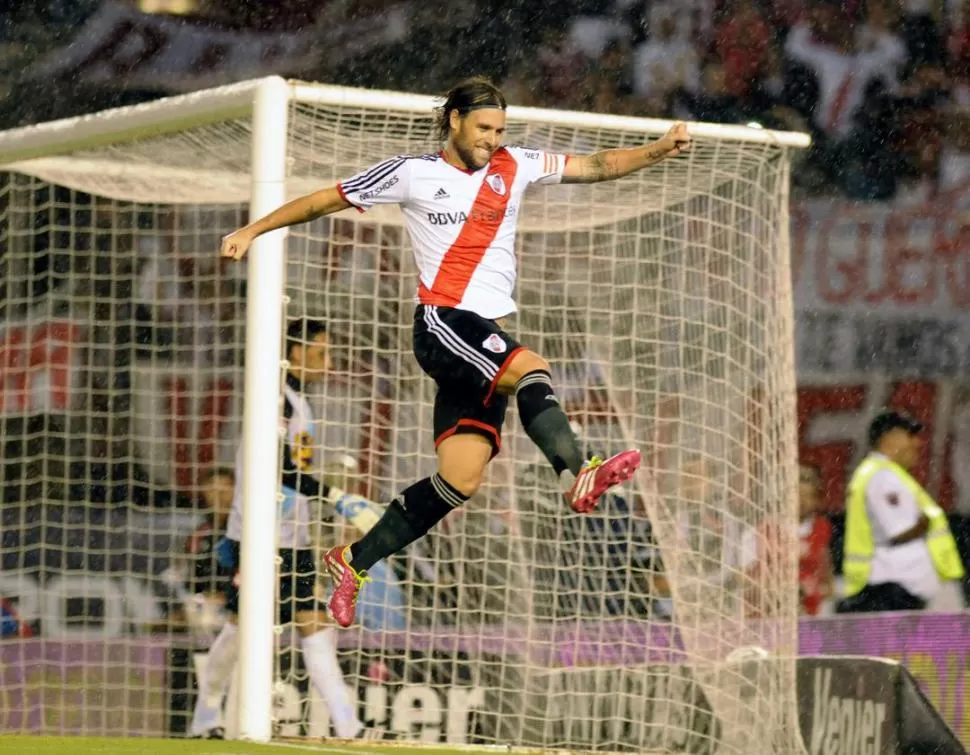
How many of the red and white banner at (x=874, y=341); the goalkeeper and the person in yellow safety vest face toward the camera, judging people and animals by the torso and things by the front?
1

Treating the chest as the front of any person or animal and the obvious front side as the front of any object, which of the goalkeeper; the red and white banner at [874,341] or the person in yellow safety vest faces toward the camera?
the red and white banner

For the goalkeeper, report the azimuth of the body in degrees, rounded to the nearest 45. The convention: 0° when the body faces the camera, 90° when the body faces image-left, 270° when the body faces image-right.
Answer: approximately 270°

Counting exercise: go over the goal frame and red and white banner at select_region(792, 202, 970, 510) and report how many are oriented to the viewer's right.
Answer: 0

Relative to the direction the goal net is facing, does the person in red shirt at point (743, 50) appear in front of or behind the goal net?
behind

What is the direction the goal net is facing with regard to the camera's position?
facing the viewer and to the left of the viewer

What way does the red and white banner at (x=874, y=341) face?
toward the camera

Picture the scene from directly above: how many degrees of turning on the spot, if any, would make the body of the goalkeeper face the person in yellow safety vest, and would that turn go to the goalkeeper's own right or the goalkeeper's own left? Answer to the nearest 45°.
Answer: approximately 45° to the goalkeeper's own left

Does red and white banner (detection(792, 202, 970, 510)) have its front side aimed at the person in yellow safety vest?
yes

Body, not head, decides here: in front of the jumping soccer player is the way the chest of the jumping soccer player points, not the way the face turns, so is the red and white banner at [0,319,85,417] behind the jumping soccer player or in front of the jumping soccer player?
behind
